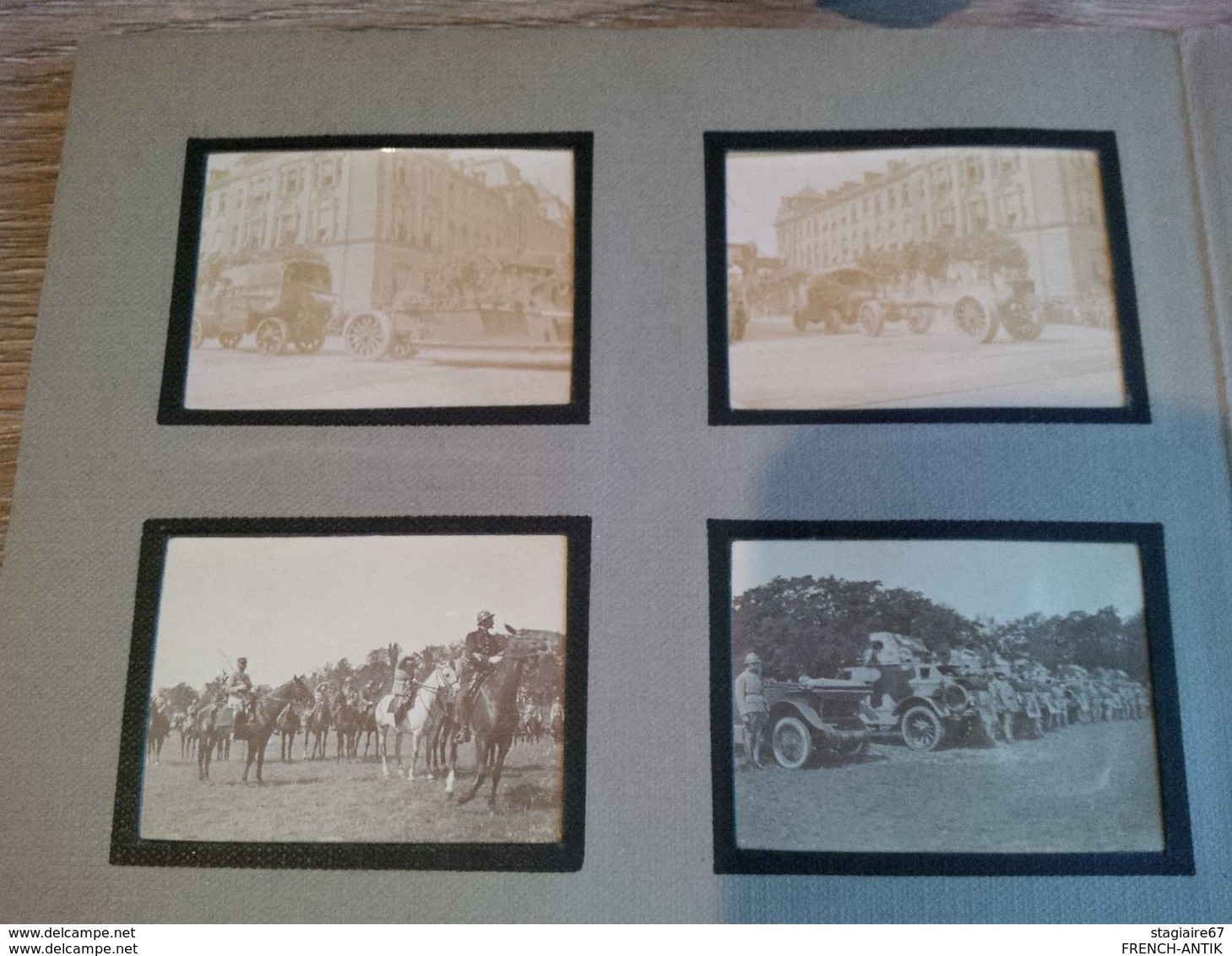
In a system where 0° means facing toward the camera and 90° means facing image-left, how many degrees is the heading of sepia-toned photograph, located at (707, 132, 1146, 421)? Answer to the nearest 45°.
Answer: approximately 0°
